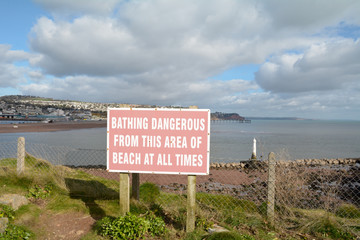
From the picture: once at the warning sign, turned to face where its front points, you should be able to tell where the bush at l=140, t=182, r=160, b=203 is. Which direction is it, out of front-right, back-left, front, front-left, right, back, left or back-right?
back

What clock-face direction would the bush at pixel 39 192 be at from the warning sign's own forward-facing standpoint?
The bush is roughly at 4 o'clock from the warning sign.

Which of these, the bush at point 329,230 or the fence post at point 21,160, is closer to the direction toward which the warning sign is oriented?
the bush

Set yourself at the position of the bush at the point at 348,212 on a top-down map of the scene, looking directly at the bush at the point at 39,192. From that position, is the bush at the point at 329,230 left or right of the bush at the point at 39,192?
left

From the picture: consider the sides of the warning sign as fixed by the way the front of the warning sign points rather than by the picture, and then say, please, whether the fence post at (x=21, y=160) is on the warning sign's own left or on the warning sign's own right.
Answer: on the warning sign's own right

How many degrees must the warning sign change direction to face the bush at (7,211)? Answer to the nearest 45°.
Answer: approximately 90° to its right

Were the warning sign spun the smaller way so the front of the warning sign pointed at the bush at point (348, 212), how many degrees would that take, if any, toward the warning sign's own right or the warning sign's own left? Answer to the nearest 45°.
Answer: approximately 90° to the warning sign's own left

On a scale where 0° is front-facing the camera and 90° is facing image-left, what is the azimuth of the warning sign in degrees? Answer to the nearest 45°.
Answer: approximately 0°

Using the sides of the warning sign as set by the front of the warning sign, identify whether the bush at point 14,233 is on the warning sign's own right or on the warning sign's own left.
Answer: on the warning sign's own right
